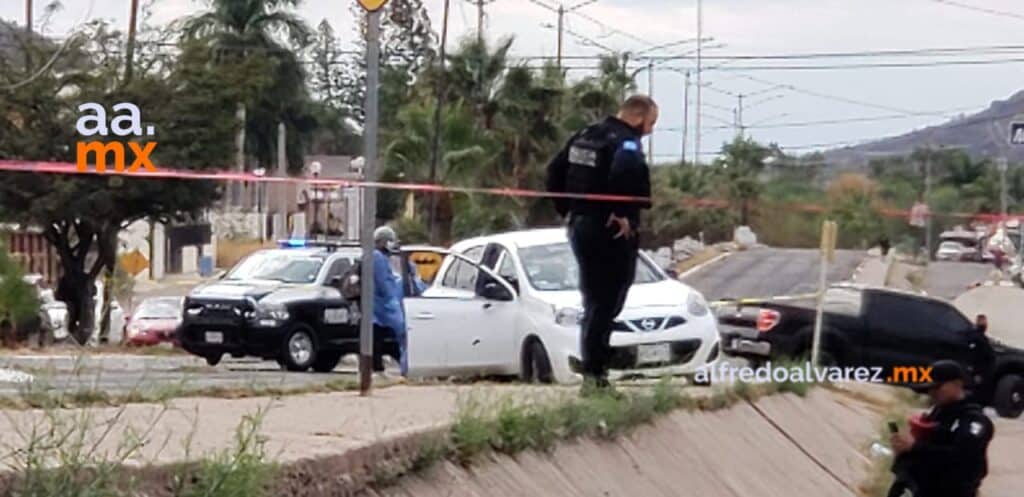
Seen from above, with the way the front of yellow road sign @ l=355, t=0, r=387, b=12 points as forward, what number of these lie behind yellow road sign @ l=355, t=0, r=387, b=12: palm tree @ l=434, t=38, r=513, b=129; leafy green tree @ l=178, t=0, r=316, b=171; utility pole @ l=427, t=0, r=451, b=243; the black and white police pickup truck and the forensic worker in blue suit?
5

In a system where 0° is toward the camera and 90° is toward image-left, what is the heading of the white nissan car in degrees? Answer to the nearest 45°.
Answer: approximately 315°

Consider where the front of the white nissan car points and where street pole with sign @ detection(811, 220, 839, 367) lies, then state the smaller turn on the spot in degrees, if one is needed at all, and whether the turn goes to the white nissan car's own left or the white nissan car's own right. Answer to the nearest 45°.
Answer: approximately 90° to the white nissan car's own left

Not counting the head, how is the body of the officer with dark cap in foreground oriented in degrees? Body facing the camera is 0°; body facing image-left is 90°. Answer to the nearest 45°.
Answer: approximately 45°

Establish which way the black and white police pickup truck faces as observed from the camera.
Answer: facing the viewer and to the left of the viewer

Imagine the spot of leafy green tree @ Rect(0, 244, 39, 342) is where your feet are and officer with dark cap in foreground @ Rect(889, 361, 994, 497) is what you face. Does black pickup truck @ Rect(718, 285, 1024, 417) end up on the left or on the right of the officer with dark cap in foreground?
left

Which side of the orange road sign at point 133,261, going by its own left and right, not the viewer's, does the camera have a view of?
front

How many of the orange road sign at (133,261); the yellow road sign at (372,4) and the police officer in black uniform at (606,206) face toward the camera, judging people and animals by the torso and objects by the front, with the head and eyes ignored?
2

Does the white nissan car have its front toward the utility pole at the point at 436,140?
no

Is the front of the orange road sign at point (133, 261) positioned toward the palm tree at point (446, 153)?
no

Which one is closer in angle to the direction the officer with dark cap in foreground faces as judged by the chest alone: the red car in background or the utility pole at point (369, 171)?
the utility pole
